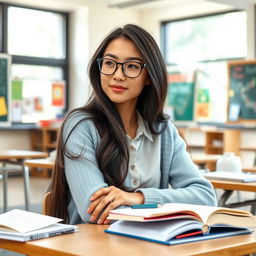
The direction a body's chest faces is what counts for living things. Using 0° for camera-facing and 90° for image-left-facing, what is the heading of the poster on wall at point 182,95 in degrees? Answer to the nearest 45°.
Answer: approximately 0°

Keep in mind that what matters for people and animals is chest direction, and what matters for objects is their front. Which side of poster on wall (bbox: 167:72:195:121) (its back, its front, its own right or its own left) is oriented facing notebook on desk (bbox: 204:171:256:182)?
front

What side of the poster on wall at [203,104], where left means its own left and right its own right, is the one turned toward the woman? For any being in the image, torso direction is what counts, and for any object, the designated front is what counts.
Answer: front

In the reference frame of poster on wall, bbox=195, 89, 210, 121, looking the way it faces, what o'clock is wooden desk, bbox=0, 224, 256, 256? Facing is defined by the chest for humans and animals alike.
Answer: The wooden desk is roughly at 12 o'clock from the poster on wall.

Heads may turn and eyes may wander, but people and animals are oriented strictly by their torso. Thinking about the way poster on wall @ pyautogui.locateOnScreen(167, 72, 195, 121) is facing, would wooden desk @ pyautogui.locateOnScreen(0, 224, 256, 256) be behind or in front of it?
in front

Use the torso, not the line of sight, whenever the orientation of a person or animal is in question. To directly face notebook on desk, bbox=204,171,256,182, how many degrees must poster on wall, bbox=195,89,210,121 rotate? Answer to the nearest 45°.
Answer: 0° — it already faces it

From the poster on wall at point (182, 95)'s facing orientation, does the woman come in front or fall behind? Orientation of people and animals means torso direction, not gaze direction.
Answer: in front

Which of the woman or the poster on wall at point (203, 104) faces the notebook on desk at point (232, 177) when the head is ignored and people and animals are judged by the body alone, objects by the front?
the poster on wall

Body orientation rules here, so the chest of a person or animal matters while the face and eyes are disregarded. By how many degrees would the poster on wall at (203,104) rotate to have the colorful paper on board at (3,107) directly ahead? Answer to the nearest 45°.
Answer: approximately 90° to its right

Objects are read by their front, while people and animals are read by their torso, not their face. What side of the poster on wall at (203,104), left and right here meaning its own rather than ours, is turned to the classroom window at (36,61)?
right

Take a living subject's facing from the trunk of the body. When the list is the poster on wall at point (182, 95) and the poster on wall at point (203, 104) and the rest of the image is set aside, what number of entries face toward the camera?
2

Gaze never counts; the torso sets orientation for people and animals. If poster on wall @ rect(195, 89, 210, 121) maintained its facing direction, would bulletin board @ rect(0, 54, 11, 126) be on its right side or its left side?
on its right

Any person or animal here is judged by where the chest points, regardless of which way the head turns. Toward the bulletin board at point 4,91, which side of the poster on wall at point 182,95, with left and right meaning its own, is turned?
right
